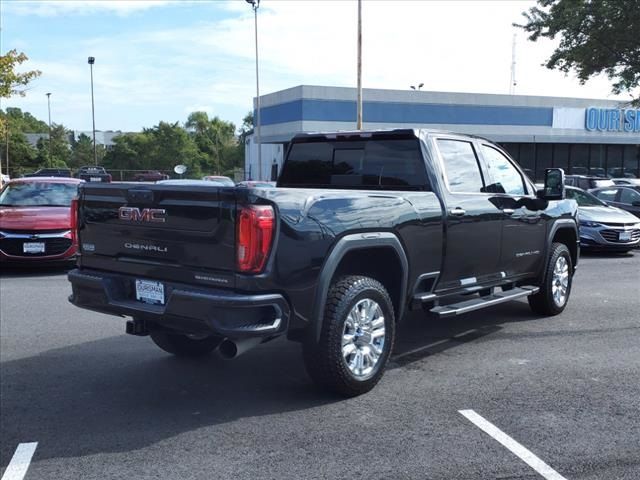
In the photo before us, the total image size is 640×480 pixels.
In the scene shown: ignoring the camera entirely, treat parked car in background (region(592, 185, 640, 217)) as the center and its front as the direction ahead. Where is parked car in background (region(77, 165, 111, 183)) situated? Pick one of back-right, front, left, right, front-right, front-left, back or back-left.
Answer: right

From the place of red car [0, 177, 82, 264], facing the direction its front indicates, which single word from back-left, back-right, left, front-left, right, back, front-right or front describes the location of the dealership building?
back-left

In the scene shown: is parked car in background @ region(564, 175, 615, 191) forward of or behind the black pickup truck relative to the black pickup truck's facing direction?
forward

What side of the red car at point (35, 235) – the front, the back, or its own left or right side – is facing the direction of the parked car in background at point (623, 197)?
left

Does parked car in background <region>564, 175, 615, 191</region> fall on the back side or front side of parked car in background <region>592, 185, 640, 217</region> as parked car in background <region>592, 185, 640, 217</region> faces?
on the back side

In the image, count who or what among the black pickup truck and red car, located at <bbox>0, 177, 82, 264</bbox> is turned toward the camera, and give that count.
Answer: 1

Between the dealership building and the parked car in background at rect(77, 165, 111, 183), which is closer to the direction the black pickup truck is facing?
the dealership building

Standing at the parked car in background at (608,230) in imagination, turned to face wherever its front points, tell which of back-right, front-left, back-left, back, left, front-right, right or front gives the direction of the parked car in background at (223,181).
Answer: right

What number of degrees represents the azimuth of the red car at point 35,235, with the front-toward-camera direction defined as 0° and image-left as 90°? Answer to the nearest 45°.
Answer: approximately 0°

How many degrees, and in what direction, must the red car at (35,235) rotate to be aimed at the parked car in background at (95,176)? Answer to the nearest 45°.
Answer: approximately 180°

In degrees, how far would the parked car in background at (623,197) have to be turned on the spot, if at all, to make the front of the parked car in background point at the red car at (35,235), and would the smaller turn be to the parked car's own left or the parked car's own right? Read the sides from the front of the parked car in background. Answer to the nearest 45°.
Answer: approximately 90° to the parked car's own right

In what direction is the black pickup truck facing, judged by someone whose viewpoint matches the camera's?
facing away from the viewer and to the right of the viewer
